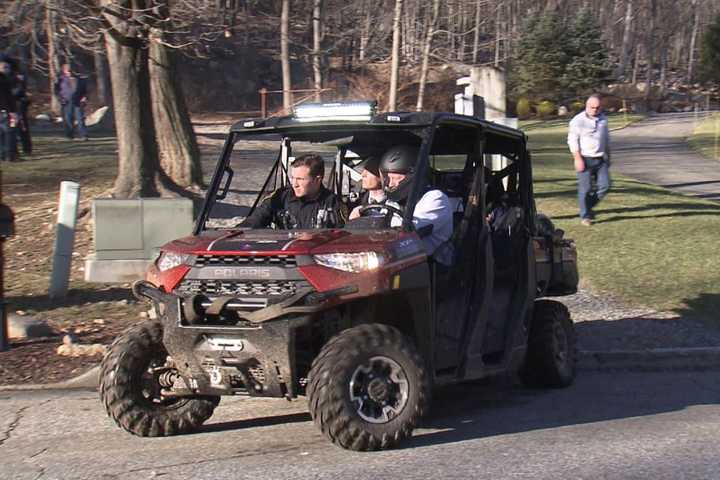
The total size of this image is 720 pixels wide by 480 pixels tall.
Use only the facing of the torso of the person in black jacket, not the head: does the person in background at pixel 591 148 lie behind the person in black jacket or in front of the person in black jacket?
behind

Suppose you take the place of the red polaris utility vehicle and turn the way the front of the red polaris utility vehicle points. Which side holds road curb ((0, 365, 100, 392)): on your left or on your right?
on your right

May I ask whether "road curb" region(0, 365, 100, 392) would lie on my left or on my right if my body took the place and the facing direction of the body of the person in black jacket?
on my right

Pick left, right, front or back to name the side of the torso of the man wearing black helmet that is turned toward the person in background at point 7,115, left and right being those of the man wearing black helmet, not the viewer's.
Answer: right

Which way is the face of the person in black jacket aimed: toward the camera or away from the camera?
toward the camera

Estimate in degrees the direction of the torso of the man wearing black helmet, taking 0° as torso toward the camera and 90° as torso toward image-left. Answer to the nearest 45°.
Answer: approximately 45°

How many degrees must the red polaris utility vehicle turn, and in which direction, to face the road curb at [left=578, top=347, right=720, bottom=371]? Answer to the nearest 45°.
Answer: approximately 180°

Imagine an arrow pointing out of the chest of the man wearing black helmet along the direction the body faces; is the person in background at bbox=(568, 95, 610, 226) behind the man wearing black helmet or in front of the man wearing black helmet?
behind

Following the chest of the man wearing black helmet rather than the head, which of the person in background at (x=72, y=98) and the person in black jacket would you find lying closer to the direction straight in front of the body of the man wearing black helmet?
the person in black jacket

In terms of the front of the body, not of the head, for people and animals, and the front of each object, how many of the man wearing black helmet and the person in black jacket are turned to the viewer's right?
0

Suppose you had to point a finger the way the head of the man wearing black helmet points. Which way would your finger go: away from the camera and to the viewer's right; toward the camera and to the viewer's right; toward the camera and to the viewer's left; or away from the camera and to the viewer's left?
toward the camera and to the viewer's left

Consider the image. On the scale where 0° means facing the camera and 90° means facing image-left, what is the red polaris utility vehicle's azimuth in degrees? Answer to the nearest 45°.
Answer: approximately 45°

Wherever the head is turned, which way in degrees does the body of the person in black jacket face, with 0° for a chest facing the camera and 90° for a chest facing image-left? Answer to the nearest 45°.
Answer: approximately 45°

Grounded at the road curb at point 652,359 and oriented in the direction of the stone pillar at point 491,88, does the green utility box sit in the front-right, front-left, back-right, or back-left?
front-left
